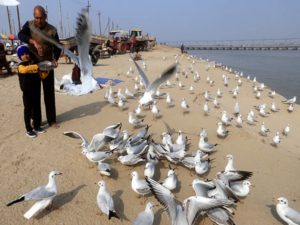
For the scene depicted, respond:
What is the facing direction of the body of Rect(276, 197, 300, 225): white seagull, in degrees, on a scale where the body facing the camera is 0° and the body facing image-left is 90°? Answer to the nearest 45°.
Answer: approximately 45°

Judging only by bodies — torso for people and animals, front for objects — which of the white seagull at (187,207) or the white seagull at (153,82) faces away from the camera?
the white seagull at (187,207)

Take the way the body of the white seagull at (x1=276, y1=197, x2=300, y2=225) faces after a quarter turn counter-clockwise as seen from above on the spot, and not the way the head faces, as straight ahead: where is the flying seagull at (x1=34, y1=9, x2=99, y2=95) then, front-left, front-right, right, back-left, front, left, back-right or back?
back-right

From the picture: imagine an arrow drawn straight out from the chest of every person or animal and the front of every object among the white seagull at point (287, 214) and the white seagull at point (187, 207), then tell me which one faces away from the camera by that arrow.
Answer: the white seagull at point (187, 207)

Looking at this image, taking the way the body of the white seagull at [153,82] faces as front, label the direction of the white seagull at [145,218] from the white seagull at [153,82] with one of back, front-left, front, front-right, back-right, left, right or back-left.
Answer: front-left

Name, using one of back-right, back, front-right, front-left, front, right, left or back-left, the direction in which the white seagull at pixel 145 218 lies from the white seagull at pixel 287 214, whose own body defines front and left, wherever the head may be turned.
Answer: front

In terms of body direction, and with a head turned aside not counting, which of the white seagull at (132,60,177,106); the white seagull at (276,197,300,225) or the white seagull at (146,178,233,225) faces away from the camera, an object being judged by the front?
the white seagull at (146,178,233,225)

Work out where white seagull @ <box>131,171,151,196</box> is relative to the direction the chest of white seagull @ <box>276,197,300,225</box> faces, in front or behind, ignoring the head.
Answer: in front

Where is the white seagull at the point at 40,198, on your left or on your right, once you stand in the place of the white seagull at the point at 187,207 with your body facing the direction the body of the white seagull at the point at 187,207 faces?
on your left

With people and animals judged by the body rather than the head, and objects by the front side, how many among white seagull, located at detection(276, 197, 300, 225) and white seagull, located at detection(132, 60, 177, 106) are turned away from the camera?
1

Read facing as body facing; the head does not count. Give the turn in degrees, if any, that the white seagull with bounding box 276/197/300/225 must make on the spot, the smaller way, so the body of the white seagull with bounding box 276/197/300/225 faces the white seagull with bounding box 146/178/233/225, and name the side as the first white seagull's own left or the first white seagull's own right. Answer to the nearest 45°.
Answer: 0° — it already faces it

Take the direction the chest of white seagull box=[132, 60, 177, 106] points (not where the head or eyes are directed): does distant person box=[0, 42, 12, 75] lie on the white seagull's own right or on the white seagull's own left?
on the white seagull's own right
